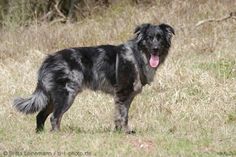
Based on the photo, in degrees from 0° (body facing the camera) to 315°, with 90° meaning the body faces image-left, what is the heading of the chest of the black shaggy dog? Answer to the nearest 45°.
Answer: approximately 270°
